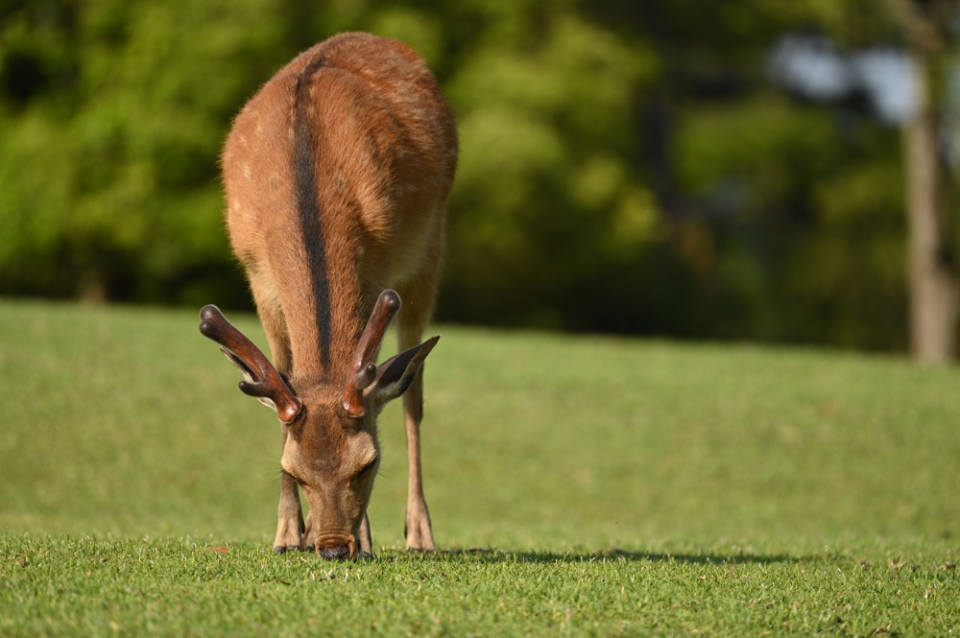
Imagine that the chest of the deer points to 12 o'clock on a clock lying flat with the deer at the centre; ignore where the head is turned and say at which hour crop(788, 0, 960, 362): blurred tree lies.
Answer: The blurred tree is roughly at 7 o'clock from the deer.

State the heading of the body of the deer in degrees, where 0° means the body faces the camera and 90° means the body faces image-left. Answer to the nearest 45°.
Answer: approximately 0°
